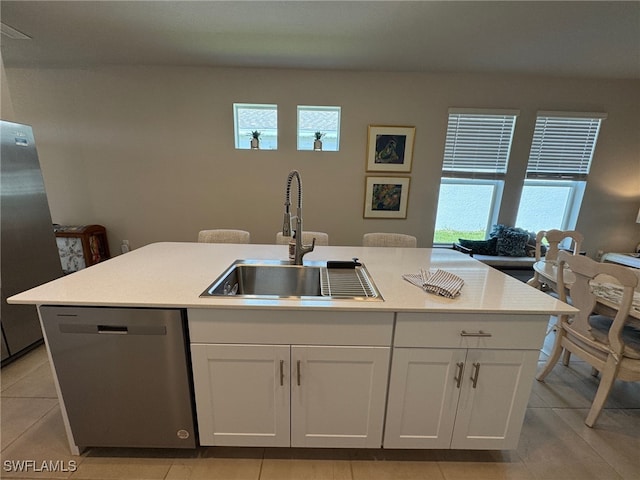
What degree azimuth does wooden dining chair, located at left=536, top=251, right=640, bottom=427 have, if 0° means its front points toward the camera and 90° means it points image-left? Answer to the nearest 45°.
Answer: approximately 225°

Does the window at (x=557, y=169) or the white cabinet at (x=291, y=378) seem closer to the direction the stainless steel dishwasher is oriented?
the white cabinet

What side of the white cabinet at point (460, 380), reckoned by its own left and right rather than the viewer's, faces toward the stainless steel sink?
right

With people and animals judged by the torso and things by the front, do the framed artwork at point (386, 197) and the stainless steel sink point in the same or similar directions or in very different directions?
same or similar directions

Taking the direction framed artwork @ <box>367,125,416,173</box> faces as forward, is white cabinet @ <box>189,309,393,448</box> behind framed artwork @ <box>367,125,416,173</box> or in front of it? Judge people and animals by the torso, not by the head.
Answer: in front

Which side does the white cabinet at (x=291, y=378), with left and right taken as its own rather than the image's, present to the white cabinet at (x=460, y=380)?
left

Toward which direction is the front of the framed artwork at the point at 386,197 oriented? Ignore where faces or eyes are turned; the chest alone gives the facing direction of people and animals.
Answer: toward the camera

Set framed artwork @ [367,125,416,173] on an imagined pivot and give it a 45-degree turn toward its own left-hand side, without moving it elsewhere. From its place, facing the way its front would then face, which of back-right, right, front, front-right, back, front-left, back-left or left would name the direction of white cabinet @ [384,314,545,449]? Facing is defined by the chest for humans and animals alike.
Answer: front-right

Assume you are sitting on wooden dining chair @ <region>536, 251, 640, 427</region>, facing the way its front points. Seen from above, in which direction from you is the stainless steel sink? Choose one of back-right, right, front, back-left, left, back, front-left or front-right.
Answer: back

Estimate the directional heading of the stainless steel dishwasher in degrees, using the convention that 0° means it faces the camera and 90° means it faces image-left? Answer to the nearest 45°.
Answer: approximately 0°

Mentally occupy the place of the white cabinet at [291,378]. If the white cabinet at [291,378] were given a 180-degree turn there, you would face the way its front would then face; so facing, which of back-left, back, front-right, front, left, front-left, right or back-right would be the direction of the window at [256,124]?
front

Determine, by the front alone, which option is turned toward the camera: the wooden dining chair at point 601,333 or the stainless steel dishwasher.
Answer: the stainless steel dishwasher

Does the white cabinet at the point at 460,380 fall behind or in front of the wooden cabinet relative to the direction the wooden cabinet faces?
in front

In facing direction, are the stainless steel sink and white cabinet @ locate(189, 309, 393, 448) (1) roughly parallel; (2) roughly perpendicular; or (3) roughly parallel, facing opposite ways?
roughly parallel

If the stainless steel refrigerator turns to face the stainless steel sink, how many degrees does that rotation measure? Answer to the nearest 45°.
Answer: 0° — it already faces it

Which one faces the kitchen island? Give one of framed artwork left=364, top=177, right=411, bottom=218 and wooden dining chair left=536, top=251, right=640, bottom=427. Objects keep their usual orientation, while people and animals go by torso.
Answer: the framed artwork

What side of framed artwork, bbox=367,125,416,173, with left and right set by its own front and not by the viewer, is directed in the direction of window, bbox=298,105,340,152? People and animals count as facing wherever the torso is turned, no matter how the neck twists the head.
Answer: right
